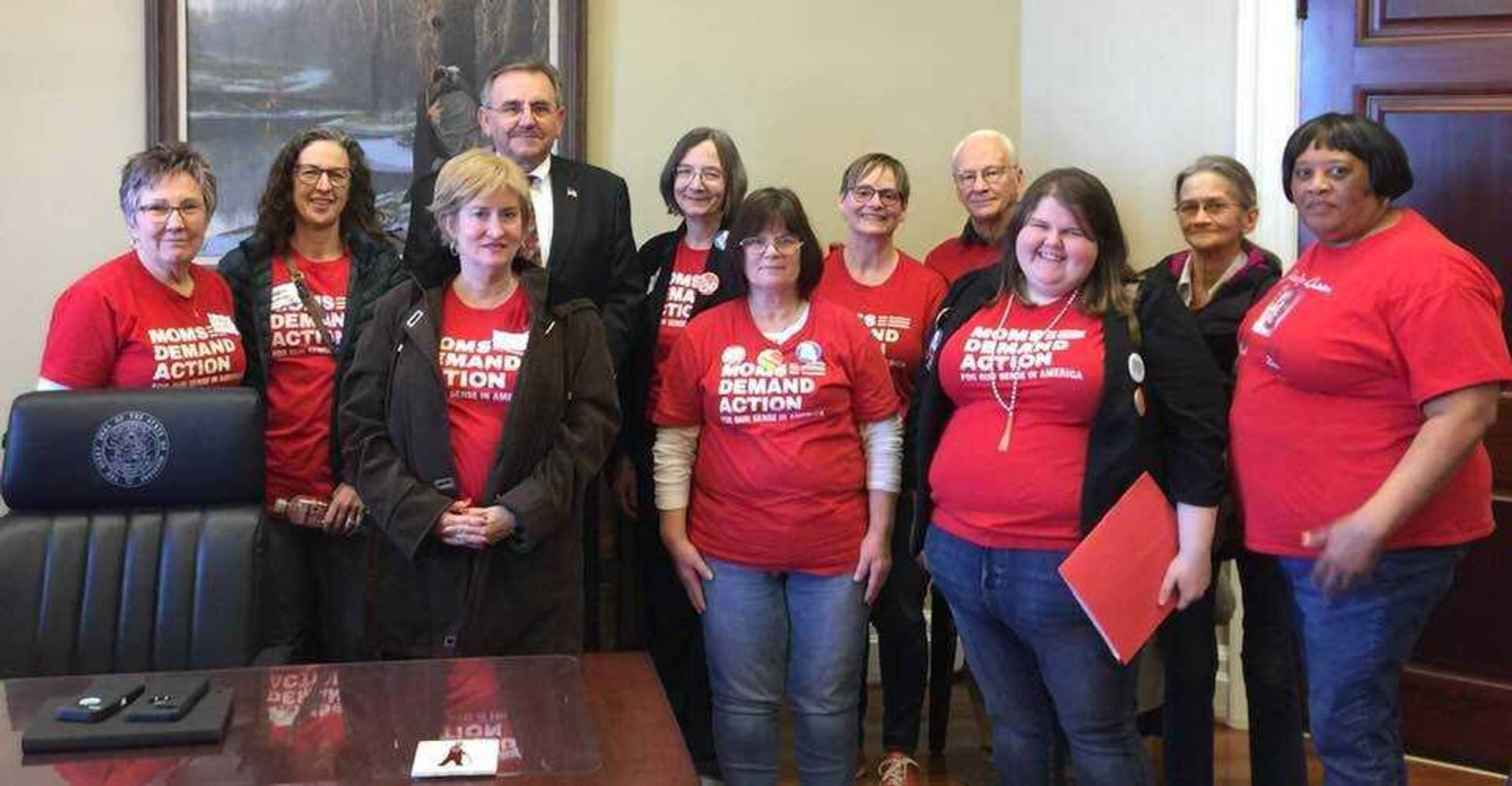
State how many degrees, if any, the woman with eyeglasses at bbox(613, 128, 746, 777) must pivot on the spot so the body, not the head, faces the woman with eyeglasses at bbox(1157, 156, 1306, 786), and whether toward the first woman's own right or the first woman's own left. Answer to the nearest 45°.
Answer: approximately 45° to the first woman's own left

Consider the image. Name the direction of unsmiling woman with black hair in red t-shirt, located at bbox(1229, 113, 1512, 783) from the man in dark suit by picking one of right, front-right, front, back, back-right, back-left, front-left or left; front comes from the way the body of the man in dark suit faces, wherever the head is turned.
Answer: front-left

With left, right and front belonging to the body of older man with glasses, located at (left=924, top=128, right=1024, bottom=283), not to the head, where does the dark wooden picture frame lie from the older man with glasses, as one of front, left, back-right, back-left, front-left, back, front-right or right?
front-right

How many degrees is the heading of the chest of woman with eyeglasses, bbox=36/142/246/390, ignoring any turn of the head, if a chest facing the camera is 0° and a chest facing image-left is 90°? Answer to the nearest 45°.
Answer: approximately 315°

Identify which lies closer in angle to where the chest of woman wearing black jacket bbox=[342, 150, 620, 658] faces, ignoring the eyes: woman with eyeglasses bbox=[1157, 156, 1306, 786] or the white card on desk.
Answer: the white card on desk

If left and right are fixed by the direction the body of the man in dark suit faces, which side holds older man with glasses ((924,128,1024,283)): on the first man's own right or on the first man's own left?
on the first man's own left

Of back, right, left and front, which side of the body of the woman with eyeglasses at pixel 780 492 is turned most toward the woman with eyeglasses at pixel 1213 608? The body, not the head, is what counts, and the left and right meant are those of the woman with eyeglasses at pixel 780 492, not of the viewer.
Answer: left

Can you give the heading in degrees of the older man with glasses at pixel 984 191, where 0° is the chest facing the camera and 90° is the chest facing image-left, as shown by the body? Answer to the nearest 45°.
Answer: approximately 45°
